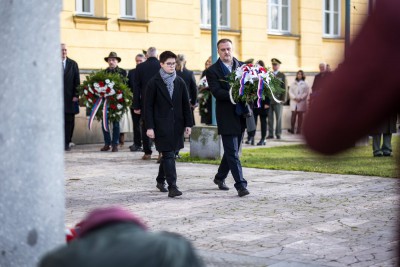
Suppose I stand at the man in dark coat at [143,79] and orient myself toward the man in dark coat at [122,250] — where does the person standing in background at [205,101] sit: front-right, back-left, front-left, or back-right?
back-left

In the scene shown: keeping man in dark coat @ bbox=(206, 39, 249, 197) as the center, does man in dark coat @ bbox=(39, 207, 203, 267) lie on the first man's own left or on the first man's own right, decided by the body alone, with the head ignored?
on the first man's own right

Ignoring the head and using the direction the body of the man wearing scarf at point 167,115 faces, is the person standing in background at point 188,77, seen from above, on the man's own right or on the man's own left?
on the man's own left

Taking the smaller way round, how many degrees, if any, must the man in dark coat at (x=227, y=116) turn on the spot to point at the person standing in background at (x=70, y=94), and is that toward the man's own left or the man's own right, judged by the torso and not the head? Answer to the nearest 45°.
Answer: approximately 180°

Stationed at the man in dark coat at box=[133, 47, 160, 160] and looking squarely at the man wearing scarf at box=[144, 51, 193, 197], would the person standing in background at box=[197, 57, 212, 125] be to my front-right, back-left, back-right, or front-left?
back-left

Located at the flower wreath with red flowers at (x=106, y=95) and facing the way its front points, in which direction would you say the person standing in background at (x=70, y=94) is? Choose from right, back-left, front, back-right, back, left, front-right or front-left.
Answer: back-right

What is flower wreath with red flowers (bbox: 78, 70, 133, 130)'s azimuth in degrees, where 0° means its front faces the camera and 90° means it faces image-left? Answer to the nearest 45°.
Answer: approximately 0°

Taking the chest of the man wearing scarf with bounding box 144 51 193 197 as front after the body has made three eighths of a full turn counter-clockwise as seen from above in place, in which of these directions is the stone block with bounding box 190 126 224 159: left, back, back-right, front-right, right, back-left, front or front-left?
front
